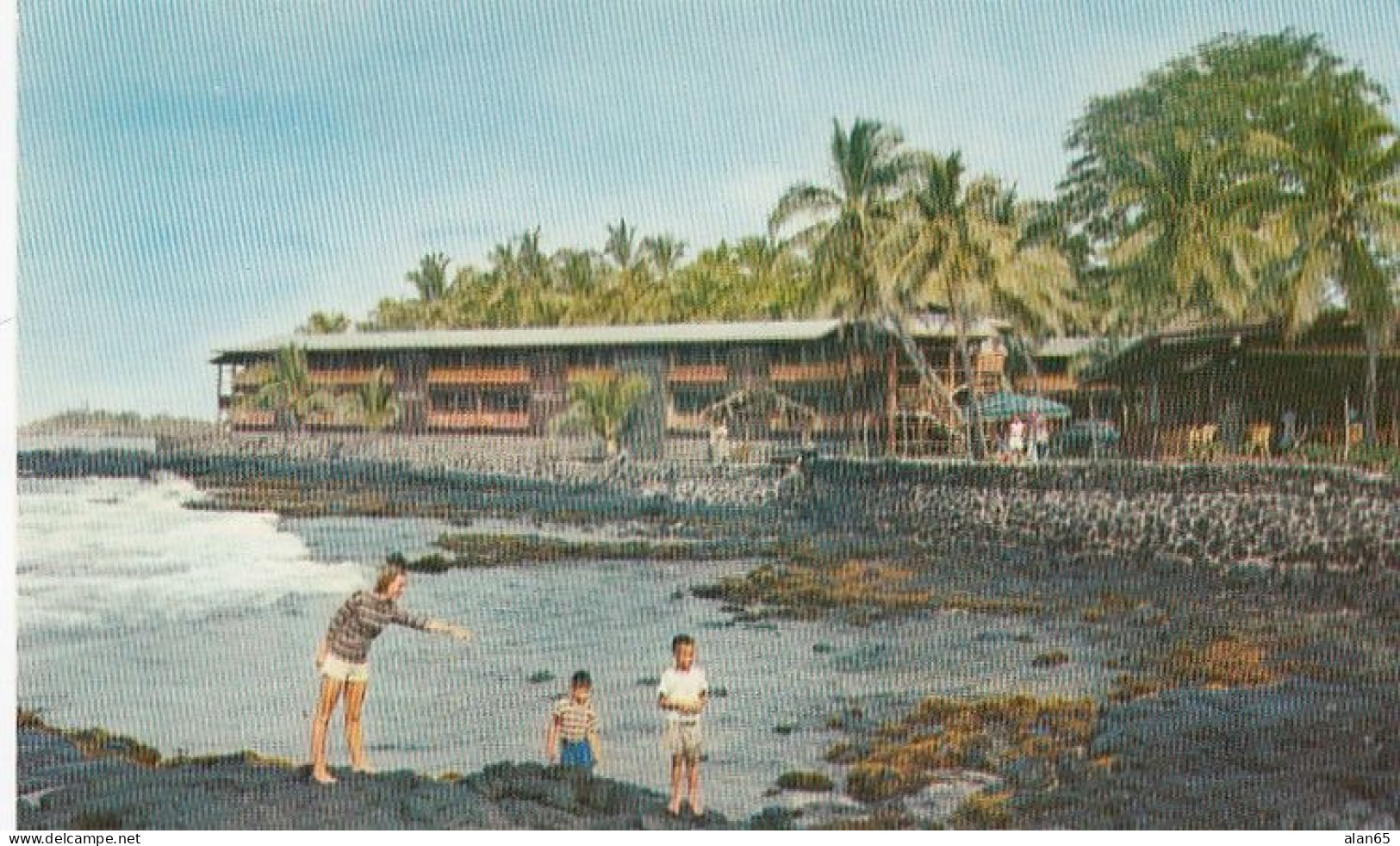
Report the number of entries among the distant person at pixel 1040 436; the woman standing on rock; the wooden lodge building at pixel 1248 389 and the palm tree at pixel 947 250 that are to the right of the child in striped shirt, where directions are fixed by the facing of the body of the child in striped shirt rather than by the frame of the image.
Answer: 1

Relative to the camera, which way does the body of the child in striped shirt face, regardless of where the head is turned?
toward the camera

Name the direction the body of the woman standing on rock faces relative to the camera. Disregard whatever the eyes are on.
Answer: to the viewer's right

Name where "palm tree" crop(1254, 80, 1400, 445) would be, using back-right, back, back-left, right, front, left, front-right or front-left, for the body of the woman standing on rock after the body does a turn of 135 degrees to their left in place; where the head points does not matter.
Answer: back-right

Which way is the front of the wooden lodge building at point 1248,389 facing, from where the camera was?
facing the viewer

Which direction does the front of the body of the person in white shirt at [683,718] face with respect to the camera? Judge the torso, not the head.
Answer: toward the camera

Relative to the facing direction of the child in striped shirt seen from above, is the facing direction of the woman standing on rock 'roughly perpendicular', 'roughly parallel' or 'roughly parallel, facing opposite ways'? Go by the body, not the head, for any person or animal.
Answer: roughly perpendicular

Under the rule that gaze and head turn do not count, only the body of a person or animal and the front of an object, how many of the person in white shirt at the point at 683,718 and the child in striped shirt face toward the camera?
2

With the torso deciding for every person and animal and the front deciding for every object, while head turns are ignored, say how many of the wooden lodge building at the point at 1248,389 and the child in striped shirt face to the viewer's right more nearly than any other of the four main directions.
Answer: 0

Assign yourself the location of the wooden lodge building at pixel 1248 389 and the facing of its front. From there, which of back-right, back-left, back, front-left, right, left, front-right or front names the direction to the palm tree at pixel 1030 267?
right
